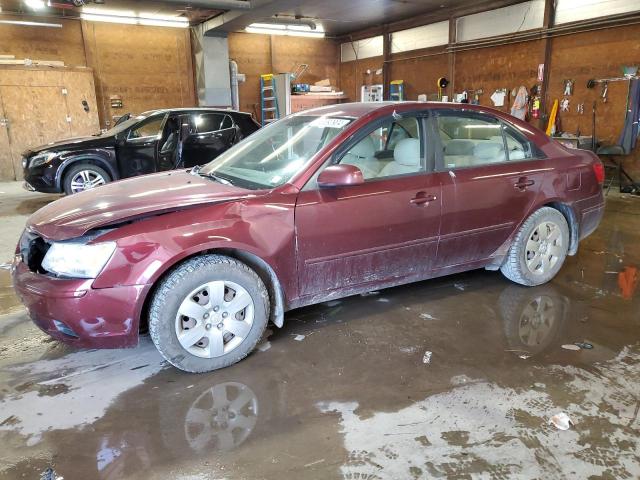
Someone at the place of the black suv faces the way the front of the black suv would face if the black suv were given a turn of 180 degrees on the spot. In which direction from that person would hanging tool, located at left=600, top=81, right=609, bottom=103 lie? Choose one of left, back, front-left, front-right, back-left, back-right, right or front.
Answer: front

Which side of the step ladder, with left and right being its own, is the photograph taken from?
front

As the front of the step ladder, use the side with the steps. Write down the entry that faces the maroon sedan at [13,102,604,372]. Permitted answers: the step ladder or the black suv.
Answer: the step ladder

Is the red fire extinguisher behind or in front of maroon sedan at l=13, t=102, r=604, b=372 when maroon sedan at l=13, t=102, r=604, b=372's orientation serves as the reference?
behind

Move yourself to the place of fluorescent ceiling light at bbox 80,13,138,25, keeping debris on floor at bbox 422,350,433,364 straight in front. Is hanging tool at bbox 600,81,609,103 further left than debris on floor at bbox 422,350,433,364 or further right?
left

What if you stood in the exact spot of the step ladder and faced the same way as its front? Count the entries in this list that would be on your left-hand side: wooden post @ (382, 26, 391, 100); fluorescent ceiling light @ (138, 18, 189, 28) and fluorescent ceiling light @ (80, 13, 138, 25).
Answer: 1

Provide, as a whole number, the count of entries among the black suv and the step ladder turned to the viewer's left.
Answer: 1

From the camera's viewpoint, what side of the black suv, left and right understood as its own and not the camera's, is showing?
left

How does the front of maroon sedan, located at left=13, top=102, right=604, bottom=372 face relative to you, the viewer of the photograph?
facing the viewer and to the left of the viewer

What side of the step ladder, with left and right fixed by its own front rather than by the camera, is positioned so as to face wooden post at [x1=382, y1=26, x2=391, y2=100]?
left

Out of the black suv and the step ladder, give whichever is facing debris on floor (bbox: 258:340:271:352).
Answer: the step ladder

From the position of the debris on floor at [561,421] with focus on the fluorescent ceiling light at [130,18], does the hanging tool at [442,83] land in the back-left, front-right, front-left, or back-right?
front-right

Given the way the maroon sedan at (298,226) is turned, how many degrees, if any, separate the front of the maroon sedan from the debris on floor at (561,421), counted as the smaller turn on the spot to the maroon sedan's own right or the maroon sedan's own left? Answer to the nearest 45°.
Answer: approximately 90° to the maroon sedan's own left

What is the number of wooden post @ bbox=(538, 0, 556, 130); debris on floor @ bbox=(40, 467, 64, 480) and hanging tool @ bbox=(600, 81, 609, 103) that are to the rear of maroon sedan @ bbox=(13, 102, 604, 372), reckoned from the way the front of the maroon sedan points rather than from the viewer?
2

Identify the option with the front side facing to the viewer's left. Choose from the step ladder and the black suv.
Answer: the black suv

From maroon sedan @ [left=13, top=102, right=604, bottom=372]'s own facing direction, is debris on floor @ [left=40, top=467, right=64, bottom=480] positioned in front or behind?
in front

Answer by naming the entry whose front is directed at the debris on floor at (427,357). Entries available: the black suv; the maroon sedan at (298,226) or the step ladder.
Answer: the step ladder

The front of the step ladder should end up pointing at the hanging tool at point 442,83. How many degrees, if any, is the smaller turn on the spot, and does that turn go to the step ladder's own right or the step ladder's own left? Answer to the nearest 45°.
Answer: approximately 45° to the step ladder's own left
